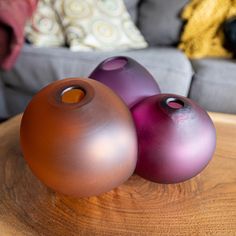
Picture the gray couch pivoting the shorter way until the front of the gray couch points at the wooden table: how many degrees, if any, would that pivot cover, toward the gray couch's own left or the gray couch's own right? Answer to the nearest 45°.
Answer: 0° — it already faces it

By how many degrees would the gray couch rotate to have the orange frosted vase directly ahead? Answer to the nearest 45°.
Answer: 0° — it already faces it

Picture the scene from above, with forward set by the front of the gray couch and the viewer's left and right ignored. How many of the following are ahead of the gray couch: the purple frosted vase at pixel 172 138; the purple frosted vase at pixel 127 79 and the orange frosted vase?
3

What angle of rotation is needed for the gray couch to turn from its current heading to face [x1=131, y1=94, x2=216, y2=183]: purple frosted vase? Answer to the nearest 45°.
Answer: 0° — it already faces it

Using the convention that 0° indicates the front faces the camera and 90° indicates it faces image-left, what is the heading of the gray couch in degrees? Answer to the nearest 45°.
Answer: approximately 0°
